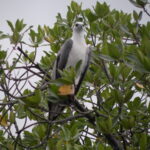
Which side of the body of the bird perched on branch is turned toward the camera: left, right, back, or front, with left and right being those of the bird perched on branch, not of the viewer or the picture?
front
